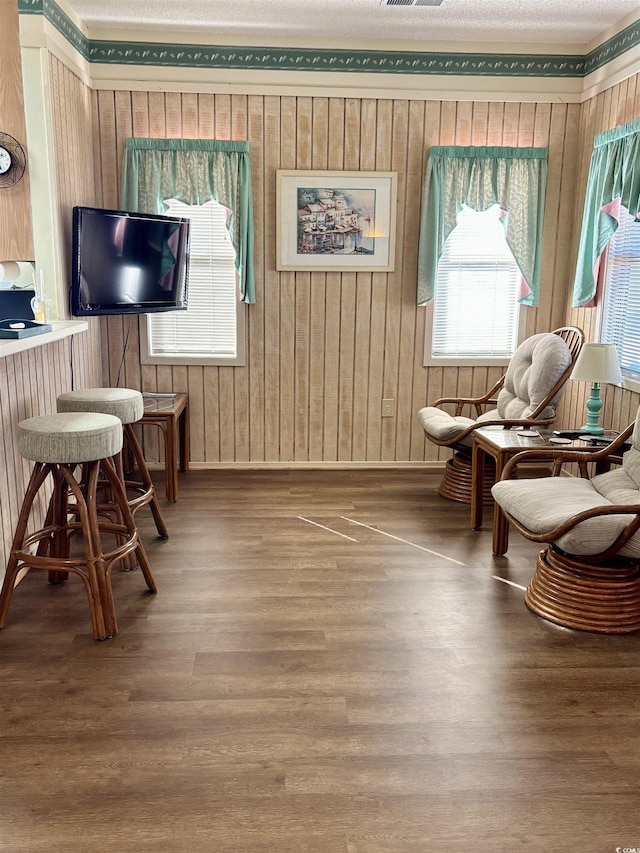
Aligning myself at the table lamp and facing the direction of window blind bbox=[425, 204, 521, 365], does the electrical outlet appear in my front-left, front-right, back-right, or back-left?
front-left

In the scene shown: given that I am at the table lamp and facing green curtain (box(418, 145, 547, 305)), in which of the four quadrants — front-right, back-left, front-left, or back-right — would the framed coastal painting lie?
front-left

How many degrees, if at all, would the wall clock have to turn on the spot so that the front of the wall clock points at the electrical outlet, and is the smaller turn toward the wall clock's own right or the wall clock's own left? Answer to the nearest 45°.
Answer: approximately 90° to the wall clock's own left

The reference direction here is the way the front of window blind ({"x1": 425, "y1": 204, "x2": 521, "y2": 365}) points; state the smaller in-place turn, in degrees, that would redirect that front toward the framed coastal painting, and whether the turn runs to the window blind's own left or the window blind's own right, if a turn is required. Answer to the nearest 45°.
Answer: approximately 90° to the window blind's own right

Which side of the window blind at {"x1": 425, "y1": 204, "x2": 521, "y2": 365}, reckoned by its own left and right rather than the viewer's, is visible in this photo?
front

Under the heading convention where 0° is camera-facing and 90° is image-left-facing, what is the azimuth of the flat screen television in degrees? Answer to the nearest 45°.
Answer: approximately 315°

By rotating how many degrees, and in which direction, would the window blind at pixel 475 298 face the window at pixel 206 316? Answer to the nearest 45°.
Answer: approximately 90° to its right

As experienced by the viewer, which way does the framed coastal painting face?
facing the viewer

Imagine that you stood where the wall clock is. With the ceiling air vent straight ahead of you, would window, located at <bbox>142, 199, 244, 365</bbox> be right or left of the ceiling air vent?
left

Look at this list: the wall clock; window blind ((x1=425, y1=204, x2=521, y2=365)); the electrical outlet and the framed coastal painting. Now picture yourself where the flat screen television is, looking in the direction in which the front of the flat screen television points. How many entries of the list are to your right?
1

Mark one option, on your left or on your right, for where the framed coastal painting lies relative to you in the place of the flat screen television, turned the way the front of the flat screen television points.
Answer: on your left

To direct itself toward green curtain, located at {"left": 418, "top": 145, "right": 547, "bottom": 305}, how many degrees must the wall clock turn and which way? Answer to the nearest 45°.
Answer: approximately 90° to its left

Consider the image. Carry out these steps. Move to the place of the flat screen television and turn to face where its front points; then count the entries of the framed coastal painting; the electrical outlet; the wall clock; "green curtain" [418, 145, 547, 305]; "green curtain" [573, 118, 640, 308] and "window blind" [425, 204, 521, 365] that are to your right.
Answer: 1

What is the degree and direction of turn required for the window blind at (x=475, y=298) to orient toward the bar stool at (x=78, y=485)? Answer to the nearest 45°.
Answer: approximately 45° to its right
